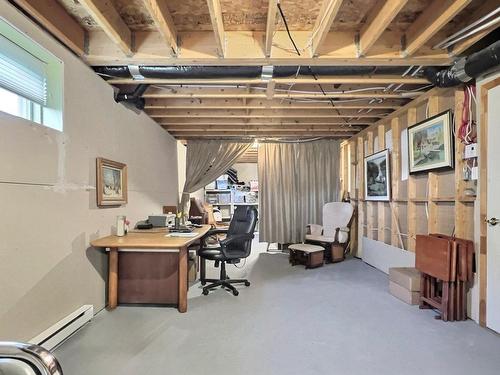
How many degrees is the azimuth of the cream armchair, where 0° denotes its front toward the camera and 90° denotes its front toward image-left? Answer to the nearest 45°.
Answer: approximately 45°

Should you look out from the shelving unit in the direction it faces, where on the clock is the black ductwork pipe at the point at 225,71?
The black ductwork pipe is roughly at 12 o'clock from the shelving unit.

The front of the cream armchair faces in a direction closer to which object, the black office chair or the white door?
the black office chair

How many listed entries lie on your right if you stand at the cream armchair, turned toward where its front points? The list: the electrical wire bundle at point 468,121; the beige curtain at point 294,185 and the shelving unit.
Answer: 2

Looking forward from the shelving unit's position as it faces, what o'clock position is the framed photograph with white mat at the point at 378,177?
The framed photograph with white mat is roughly at 11 o'clock from the shelving unit.

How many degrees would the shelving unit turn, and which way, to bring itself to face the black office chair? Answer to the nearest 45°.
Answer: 0° — it already faces it

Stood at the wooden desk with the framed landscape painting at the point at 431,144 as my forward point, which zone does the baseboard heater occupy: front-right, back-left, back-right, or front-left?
back-right

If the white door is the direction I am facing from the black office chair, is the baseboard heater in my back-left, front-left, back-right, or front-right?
back-right

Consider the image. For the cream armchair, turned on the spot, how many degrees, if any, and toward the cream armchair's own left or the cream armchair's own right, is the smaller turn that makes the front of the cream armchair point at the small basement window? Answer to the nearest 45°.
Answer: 0° — it already faces it

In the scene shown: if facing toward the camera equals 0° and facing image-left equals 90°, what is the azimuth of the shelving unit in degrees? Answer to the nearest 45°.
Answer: approximately 0°

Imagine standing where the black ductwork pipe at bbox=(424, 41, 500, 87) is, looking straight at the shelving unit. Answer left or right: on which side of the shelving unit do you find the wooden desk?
left

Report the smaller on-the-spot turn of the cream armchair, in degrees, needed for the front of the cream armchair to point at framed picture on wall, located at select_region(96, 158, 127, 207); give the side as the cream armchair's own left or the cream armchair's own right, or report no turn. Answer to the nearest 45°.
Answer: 0° — it already faces it
